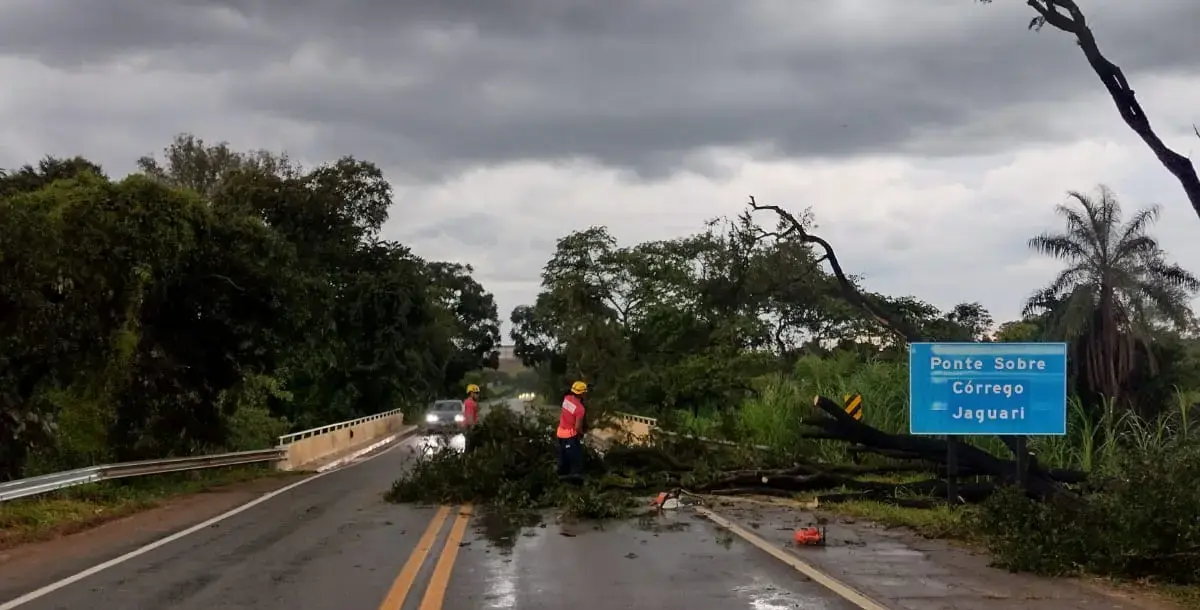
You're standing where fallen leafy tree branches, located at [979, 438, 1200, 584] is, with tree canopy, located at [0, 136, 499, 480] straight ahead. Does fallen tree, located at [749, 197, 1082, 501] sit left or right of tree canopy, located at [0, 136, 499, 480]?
right

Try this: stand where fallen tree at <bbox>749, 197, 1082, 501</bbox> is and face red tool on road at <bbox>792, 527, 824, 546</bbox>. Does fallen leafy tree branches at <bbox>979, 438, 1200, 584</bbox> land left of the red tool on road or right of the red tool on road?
left

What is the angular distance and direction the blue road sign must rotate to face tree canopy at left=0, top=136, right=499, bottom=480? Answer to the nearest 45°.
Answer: approximately 90° to its right

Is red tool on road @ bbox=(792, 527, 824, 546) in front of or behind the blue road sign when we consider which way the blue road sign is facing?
in front

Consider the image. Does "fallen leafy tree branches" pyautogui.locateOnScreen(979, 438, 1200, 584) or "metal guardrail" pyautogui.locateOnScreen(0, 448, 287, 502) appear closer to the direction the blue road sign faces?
the fallen leafy tree branches

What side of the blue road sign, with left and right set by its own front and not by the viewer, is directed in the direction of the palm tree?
back

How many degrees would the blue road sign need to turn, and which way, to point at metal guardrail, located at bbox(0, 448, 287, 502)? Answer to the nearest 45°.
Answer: approximately 90° to its right

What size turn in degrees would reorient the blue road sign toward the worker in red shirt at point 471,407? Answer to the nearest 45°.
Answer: approximately 135° to its right

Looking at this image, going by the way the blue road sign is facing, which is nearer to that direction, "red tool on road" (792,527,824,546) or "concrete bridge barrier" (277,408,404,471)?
the red tool on road

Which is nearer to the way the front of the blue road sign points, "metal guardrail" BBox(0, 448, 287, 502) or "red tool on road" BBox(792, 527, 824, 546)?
the red tool on road

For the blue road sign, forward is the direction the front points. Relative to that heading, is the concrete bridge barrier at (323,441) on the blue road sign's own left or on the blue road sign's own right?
on the blue road sign's own right

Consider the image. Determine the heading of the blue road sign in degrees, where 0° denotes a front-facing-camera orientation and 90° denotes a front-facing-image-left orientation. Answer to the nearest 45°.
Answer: approximately 0°

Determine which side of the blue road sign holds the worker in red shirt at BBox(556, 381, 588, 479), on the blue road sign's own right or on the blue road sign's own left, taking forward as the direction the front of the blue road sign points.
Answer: on the blue road sign's own right
